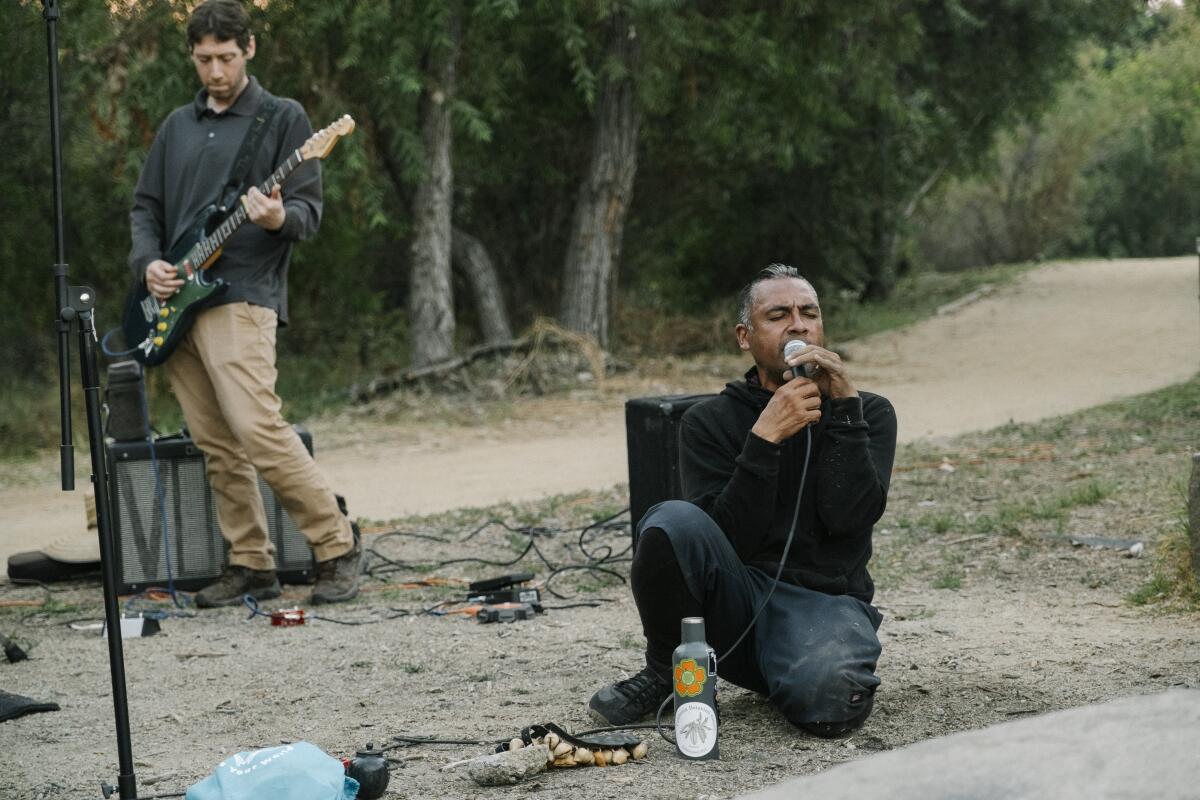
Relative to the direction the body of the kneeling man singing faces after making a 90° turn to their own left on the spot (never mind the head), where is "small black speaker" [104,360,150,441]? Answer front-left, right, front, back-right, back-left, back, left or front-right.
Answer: back-left

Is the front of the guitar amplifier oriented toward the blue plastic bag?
yes

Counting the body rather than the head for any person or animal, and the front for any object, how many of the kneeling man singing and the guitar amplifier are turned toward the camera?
2

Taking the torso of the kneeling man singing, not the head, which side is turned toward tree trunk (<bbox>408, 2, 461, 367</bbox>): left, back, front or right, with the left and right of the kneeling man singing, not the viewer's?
back

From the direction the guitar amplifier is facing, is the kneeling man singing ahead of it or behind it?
ahead

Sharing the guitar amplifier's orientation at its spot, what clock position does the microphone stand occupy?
The microphone stand is roughly at 12 o'clock from the guitar amplifier.

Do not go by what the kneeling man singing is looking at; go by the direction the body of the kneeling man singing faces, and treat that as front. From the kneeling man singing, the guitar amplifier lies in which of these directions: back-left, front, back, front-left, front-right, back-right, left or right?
back-right

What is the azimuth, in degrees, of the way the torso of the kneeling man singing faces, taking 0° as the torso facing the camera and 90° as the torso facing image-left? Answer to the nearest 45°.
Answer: approximately 0°

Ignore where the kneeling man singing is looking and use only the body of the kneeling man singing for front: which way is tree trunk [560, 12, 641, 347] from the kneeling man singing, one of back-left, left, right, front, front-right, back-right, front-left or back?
back

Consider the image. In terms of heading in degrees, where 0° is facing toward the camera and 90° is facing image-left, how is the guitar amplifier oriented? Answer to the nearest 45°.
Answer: approximately 0°

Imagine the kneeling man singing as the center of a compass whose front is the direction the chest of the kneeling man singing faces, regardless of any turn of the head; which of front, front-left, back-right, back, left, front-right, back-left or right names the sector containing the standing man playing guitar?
back-right
